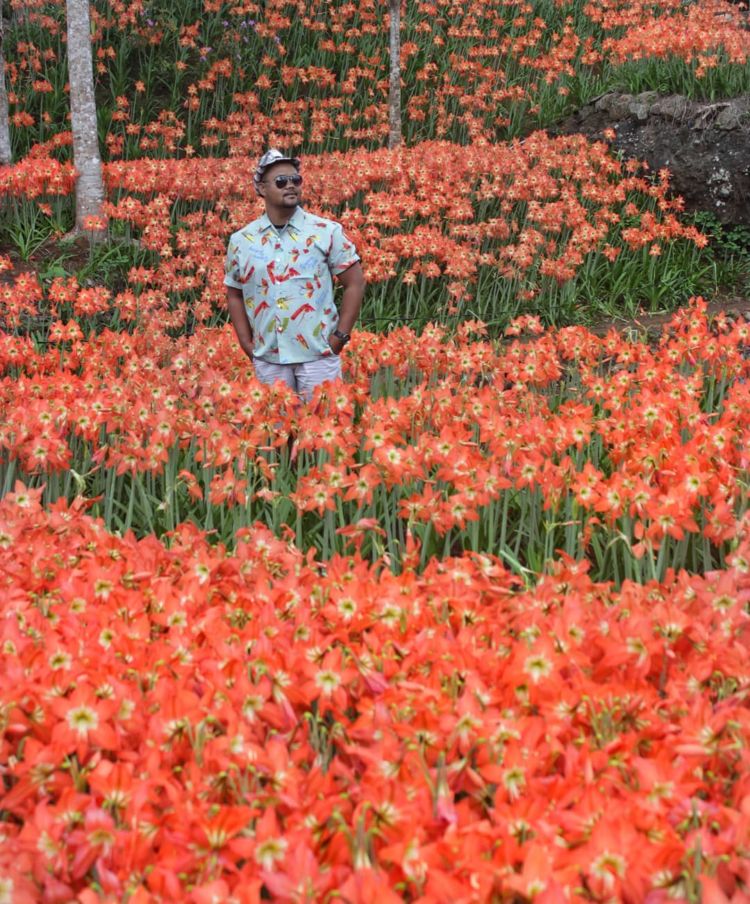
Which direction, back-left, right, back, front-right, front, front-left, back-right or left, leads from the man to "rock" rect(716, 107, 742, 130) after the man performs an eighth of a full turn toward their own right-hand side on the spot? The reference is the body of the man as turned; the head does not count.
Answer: back

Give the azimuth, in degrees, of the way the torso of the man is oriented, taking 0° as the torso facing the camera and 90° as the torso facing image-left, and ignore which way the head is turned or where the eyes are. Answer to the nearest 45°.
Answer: approximately 0°

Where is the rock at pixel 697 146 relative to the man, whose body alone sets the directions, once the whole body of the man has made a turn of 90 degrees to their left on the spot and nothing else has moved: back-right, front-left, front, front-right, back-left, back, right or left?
front-left
